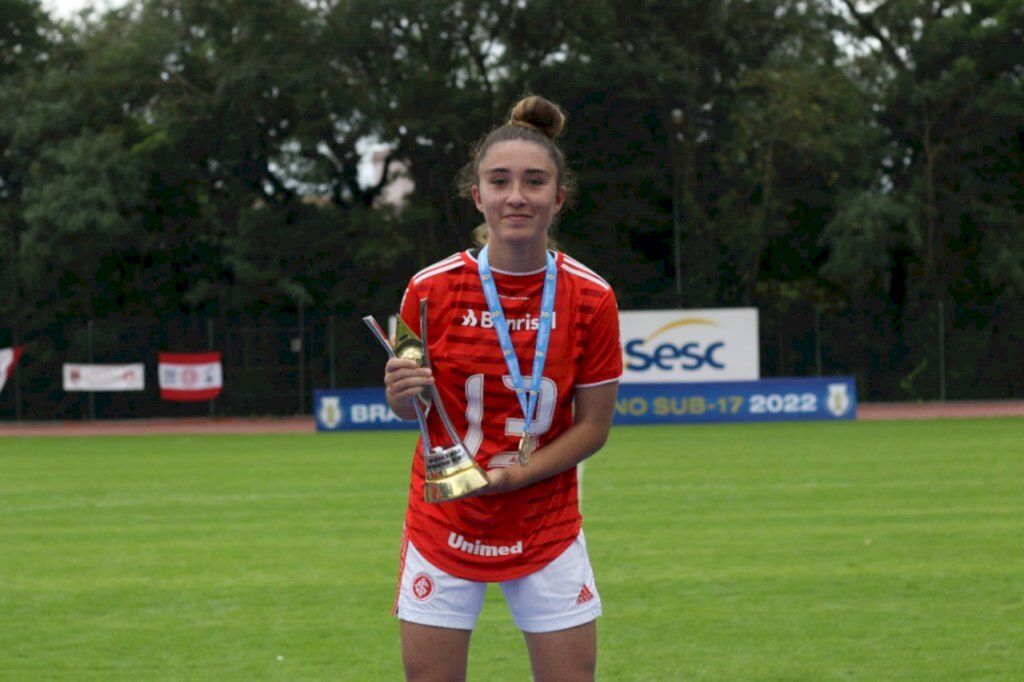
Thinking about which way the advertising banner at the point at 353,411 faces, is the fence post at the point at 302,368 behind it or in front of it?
behind

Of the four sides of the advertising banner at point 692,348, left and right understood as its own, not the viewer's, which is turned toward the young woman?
front

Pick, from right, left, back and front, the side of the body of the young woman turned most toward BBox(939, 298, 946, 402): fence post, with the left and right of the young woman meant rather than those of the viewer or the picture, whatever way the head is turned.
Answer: back

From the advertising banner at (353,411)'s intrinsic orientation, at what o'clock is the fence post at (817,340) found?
The fence post is roughly at 8 o'clock from the advertising banner.

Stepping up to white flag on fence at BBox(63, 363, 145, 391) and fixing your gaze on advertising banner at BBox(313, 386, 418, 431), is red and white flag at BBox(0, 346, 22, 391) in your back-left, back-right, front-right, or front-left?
back-right

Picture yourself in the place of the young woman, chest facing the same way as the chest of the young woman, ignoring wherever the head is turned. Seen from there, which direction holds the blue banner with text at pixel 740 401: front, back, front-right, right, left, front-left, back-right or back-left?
back

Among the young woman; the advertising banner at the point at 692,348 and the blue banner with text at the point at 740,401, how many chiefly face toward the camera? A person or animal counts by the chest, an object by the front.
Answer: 3

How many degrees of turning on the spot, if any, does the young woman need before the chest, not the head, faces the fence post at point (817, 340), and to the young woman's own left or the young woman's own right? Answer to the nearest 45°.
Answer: approximately 180°

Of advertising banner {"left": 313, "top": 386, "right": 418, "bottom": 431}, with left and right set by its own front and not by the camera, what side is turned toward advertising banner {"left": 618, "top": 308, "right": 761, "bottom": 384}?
left
